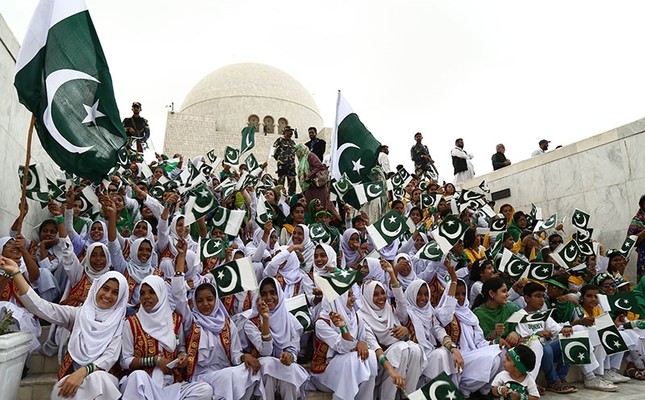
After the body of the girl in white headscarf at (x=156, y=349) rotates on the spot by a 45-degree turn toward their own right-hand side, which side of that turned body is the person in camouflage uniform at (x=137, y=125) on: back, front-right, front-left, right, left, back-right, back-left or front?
back-right

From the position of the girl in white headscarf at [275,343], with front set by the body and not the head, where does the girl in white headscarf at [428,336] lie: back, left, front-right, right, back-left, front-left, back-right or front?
left

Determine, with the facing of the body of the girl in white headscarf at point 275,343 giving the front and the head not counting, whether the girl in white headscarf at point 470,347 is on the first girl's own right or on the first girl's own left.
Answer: on the first girl's own left

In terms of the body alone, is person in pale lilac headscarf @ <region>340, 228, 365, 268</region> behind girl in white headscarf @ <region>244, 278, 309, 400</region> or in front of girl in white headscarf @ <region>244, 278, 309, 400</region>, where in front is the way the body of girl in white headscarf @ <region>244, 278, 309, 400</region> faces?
behind

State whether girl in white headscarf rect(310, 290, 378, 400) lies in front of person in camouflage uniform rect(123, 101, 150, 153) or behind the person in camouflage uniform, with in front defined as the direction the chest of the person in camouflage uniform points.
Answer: in front

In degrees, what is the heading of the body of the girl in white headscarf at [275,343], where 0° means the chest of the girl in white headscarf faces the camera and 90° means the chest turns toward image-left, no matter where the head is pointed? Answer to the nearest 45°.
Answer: approximately 0°

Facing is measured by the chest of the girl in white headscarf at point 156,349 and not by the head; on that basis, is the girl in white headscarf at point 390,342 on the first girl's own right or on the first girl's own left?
on the first girl's own left

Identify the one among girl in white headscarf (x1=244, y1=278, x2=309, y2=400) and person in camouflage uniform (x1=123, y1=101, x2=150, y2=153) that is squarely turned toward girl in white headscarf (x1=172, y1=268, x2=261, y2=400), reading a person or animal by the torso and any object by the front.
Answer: the person in camouflage uniform
